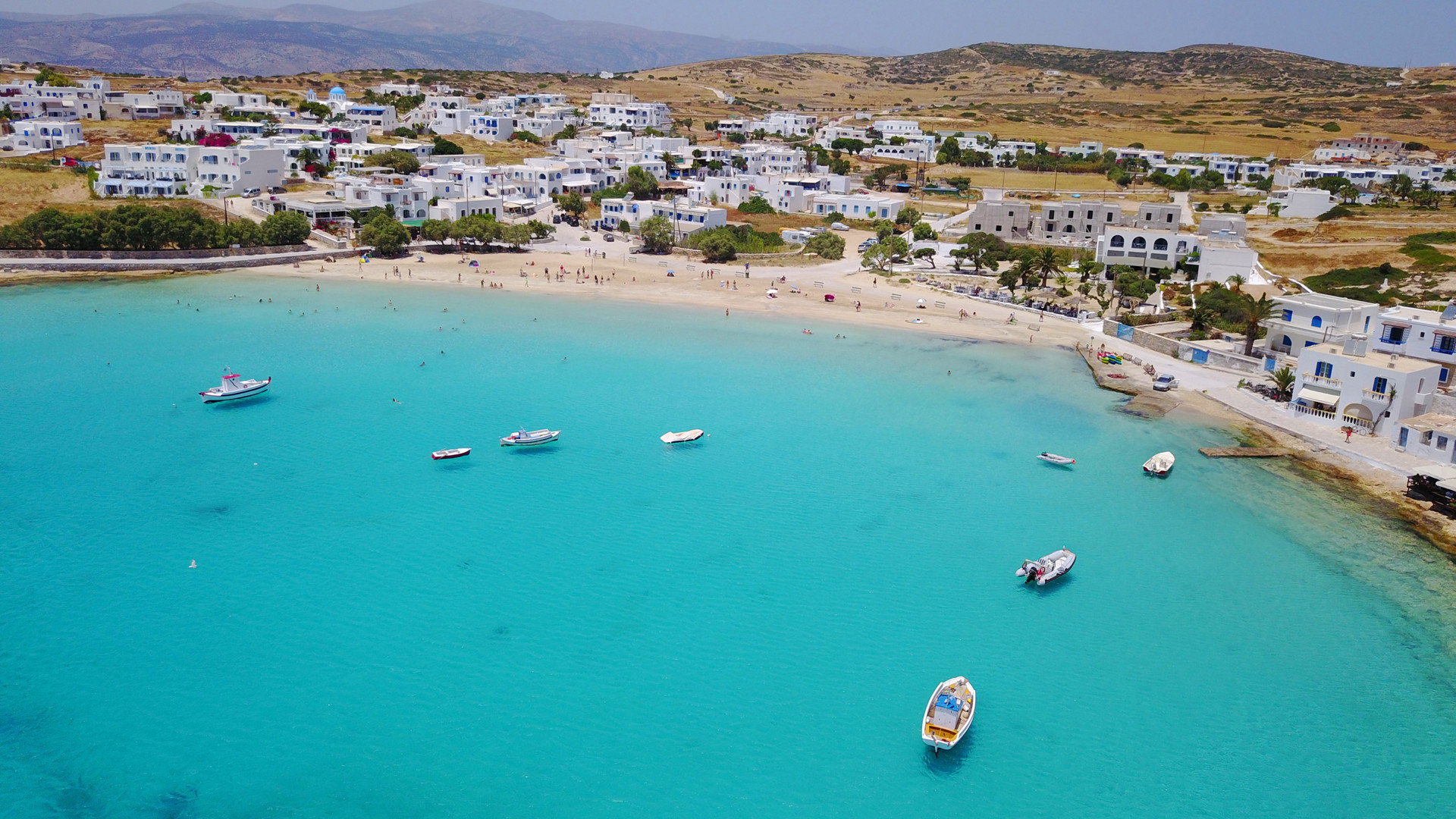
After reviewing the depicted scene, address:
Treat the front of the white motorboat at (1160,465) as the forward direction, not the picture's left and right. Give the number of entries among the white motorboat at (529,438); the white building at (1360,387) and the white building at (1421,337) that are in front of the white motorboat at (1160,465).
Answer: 2

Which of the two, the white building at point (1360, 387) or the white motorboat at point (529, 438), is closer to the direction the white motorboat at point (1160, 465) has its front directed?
the white building

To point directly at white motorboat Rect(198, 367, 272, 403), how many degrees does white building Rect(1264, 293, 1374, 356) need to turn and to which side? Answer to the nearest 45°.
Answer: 0° — it already faces it

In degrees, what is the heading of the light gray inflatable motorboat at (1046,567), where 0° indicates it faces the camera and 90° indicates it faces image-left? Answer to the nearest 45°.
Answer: approximately 225°

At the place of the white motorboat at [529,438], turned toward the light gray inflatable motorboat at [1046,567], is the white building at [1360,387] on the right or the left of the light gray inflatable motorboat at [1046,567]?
left

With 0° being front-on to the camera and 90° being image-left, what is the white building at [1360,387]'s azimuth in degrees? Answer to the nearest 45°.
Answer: approximately 45°

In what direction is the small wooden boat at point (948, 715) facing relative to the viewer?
away from the camera

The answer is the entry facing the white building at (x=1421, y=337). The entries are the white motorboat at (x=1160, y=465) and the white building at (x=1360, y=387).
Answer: the white motorboat

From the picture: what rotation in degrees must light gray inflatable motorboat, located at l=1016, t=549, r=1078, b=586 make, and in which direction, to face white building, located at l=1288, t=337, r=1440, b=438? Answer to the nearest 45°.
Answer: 0° — it already faces it

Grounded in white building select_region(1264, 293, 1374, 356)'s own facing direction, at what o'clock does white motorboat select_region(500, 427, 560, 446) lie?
The white motorboat is roughly at 12 o'clock from the white building.
